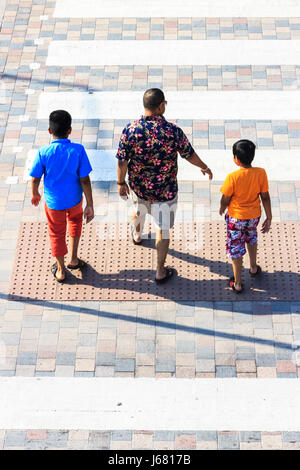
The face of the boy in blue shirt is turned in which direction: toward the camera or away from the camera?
away from the camera

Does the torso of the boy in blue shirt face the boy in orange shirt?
no

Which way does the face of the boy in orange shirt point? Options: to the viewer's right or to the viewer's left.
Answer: to the viewer's left

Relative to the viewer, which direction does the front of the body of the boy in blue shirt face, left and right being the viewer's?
facing away from the viewer
